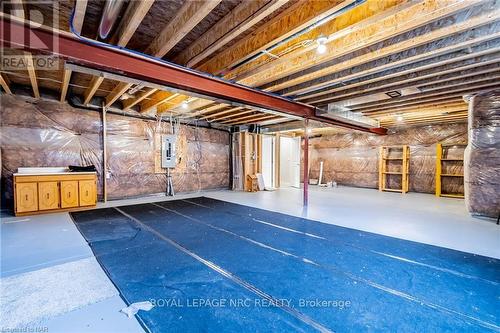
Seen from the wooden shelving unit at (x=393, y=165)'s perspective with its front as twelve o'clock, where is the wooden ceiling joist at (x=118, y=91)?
The wooden ceiling joist is roughly at 1 o'clock from the wooden shelving unit.

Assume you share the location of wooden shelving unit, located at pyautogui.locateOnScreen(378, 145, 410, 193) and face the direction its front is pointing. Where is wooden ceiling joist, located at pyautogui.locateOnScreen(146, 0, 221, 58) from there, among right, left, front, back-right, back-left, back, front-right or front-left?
front

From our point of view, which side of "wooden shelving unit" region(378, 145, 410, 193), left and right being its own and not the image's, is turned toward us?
front

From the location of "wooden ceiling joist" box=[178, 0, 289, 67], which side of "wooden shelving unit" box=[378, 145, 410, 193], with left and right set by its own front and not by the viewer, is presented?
front

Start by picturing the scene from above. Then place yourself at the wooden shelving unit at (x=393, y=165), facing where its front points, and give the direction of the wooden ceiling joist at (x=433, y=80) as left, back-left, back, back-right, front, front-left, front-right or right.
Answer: front

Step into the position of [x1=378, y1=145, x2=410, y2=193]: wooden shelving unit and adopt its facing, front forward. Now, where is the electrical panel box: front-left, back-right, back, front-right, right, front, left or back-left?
front-right

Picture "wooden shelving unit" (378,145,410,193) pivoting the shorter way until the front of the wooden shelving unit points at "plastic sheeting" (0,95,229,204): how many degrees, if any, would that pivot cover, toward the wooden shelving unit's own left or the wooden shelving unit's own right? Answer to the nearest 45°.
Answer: approximately 45° to the wooden shelving unit's own right

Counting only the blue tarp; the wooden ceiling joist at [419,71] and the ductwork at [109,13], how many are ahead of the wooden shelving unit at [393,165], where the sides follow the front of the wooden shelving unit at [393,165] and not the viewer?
3

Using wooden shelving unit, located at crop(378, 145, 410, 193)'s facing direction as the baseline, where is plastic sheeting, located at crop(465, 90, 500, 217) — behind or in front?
in front

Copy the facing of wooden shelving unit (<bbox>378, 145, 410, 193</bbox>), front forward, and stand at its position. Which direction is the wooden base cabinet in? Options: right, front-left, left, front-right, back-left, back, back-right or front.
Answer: front-right

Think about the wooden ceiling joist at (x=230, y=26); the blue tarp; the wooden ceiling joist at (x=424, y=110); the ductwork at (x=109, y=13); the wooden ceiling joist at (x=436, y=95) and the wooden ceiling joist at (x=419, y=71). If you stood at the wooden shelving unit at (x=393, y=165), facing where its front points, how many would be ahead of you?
6

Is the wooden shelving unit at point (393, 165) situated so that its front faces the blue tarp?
yes

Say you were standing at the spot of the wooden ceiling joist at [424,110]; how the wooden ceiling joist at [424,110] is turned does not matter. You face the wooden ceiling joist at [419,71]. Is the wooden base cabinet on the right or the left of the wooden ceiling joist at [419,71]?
right

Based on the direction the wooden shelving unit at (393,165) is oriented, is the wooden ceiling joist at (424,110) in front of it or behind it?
in front

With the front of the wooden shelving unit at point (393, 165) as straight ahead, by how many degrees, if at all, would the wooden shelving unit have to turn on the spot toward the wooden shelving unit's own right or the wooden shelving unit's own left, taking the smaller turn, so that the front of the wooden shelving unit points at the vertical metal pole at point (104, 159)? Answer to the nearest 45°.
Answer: approximately 45° to the wooden shelving unit's own right

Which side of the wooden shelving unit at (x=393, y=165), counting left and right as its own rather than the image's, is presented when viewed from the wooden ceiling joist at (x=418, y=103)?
front

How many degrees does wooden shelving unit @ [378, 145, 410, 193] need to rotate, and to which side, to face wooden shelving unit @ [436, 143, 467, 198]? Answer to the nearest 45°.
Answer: approximately 90° to its left
